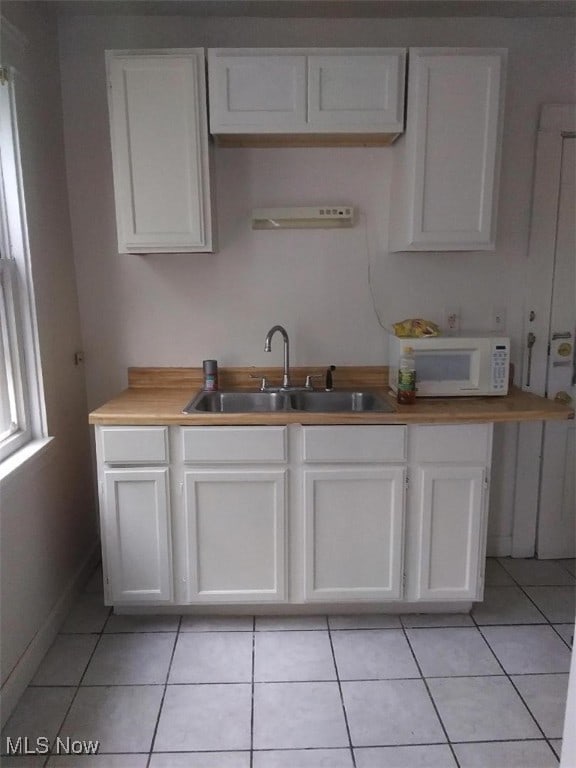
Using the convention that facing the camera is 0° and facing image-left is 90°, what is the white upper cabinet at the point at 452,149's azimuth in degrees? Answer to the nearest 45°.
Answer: approximately 0°

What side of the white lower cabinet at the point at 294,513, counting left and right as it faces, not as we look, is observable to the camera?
front

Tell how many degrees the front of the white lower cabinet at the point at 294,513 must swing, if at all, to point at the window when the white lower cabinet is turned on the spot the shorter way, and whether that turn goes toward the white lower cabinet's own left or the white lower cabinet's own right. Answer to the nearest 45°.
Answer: approximately 90° to the white lower cabinet's own right

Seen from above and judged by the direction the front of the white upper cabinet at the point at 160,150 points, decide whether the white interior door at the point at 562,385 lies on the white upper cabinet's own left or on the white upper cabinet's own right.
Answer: on the white upper cabinet's own left

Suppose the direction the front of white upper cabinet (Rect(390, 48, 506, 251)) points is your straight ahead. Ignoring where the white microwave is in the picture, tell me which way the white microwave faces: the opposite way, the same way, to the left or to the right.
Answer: the same way

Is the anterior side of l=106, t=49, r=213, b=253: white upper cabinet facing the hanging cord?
no

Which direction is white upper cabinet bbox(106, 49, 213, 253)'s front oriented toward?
toward the camera

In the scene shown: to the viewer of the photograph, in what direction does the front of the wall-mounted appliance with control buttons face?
facing the viewer

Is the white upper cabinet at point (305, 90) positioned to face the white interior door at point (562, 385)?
no

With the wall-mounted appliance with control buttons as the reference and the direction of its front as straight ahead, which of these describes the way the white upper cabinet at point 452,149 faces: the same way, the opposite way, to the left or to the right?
the same way

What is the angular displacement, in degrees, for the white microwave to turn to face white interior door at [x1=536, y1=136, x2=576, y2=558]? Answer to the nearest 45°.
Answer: approximately 135° to its left

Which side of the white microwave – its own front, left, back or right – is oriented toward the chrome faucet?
right

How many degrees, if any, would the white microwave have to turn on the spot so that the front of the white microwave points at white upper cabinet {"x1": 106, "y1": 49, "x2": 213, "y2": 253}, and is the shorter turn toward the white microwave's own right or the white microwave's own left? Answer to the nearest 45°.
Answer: approximately 90° to the white microwave's own right
